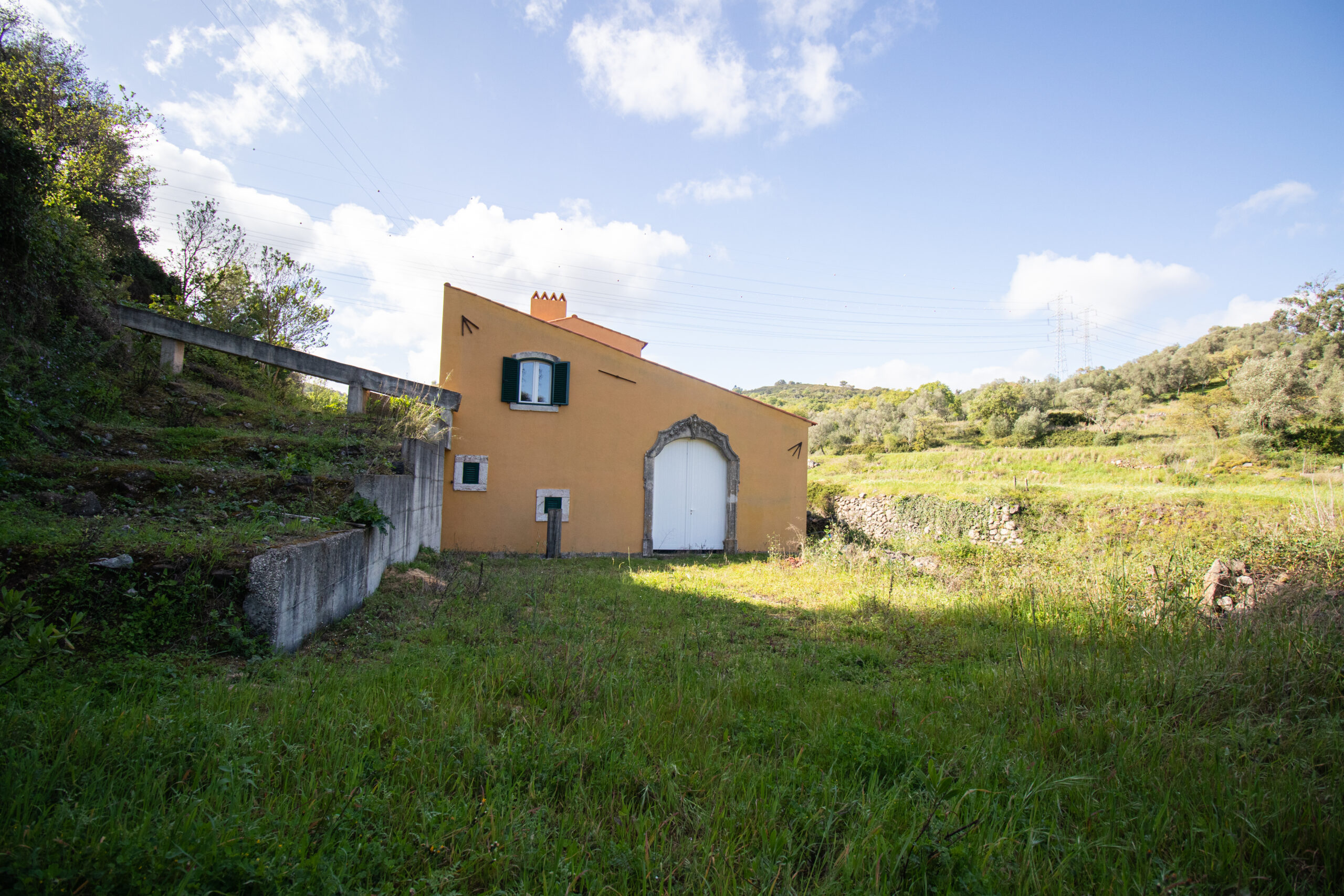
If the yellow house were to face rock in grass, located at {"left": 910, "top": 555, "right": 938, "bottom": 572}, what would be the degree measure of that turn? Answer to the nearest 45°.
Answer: approximately 45° to its left

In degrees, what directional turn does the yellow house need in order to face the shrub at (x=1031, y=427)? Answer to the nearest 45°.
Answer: approximately 135° to its left

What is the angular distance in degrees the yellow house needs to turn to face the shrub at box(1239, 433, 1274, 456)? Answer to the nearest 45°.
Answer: approximately 90° to its left

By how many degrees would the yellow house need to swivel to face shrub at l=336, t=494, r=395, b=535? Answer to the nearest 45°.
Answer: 0° — it already faces it

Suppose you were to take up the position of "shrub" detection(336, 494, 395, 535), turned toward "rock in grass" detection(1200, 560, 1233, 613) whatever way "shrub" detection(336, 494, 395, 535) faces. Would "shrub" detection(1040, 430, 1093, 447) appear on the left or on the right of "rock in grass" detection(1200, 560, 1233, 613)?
left

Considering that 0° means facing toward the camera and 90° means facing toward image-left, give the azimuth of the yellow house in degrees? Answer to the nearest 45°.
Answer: approximately 0°

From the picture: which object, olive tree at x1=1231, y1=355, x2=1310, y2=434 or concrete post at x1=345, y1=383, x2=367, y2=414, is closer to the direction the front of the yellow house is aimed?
the concrete post

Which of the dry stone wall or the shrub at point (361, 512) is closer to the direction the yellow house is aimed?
the shrub

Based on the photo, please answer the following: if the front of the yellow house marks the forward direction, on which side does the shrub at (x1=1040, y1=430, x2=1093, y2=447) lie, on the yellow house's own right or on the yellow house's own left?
on the yellow house's own left

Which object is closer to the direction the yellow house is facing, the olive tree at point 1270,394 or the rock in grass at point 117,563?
the rock in grass
